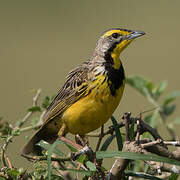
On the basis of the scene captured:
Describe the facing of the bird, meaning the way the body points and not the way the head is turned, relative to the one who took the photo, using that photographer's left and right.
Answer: facing to the right of the viewer

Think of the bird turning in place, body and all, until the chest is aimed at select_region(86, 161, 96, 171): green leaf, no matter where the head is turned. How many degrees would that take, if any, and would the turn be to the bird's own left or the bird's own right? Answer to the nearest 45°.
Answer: approximately 90° to the bird's own right

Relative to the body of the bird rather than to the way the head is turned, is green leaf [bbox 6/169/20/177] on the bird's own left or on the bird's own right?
on the bird's own right
